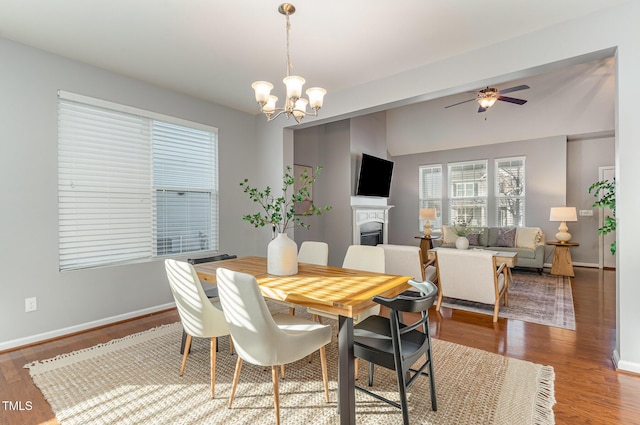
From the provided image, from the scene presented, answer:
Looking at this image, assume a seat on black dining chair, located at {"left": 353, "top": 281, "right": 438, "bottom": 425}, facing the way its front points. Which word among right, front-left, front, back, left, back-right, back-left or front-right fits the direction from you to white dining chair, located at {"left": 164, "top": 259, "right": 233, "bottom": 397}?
front-left

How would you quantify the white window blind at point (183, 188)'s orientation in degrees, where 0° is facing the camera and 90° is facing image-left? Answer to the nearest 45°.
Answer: approximately 315°

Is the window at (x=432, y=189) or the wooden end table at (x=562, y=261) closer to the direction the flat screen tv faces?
the wooden end table

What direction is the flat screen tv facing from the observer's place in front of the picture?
facing the viewer and to the right of the viewer

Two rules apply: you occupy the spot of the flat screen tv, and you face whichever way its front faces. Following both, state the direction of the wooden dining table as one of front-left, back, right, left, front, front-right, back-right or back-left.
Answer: front-right

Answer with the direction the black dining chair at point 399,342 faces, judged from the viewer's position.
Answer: facing away from the viewer and to the left of the viewer

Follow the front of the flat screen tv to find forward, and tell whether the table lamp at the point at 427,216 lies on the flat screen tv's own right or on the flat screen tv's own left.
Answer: on the flat screen tv's own left

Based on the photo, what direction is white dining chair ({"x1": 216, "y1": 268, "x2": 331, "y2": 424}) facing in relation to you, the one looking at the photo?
facing away from the viewer and to the right of the viewer

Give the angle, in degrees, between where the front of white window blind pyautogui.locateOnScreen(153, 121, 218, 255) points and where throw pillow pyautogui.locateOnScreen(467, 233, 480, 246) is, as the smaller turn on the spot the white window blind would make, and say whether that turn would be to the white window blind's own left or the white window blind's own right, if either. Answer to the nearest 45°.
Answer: approximately 45° to the white window blind's own left

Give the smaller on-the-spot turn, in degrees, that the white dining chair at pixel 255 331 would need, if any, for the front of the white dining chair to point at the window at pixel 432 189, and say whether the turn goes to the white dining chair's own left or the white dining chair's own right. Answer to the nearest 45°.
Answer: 0° — it already faces it
